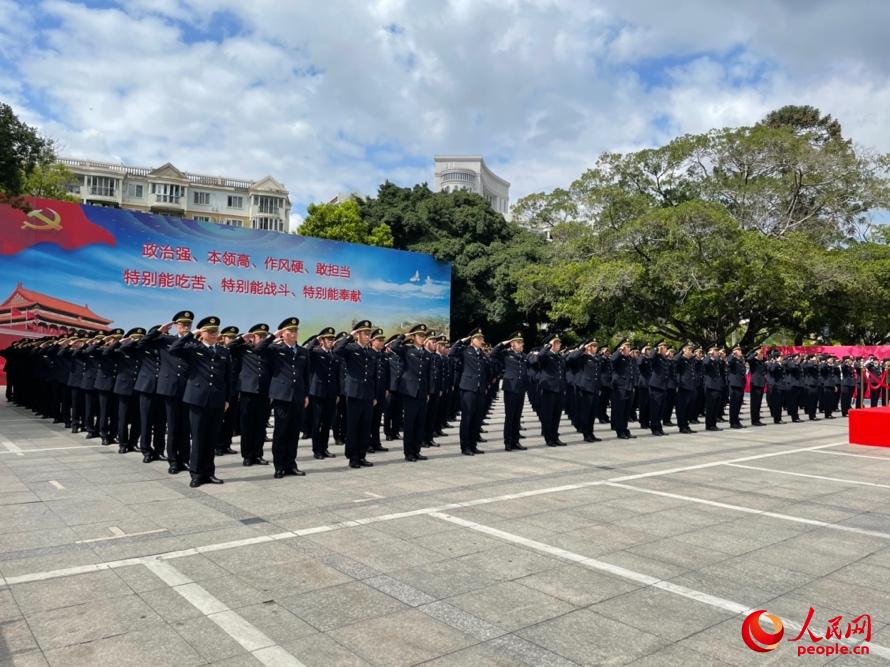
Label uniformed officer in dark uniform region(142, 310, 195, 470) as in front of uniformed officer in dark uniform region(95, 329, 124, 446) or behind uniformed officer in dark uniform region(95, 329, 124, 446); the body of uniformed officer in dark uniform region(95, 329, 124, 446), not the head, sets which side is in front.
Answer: in front

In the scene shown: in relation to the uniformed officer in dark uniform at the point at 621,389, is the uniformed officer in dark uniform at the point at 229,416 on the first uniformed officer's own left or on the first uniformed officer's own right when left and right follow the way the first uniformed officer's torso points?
on the first uniformed officer's own right

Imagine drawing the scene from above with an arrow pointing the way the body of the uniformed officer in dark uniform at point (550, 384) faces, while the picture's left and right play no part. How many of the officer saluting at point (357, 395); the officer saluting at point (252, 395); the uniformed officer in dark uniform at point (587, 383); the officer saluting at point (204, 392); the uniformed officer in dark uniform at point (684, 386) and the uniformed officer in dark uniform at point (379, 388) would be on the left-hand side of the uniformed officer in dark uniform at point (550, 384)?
2

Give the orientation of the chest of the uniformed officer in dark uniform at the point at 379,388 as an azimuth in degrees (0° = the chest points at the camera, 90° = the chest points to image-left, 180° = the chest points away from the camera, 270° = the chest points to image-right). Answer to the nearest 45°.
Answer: approximately 315°

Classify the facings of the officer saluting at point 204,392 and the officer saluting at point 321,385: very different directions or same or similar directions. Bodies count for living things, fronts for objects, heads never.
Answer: same or similar directions

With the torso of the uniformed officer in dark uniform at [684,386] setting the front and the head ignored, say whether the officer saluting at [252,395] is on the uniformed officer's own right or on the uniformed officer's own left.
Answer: on the uniformed officer's own right

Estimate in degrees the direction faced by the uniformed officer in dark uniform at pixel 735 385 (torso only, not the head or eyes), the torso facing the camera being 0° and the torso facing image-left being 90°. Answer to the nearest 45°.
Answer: approximately 315°

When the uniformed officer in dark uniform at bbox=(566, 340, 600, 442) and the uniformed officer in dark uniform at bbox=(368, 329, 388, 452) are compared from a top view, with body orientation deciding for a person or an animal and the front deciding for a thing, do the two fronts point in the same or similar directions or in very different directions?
same or similar directions

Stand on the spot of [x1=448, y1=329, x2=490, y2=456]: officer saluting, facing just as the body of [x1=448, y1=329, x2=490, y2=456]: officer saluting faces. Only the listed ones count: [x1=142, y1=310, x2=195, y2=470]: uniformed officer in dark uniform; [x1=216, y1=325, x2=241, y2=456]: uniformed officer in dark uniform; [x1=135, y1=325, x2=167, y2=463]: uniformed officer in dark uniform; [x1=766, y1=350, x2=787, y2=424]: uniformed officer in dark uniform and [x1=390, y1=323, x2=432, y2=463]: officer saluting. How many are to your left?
1

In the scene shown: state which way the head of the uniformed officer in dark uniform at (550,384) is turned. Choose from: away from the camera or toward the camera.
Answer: toward the camera

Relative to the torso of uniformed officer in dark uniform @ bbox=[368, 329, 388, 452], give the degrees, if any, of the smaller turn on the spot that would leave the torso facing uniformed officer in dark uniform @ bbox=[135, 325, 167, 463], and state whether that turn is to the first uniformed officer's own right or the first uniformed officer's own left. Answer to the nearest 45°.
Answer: approximately 90° to the first uniformed officer's own right

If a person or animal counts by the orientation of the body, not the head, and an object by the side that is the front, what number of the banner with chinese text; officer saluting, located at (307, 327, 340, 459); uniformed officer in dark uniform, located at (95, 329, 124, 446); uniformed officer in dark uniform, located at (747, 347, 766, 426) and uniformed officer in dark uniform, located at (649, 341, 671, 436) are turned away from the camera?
0

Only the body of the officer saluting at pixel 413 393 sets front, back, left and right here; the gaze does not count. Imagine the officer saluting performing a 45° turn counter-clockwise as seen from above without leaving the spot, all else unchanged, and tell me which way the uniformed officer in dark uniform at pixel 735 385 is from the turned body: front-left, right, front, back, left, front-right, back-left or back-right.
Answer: front-left

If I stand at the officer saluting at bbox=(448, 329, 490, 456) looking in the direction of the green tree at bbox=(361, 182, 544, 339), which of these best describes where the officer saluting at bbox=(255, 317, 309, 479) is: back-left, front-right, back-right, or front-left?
back-left

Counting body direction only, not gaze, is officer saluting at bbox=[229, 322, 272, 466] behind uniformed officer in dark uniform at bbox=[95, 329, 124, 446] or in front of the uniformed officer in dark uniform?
in front

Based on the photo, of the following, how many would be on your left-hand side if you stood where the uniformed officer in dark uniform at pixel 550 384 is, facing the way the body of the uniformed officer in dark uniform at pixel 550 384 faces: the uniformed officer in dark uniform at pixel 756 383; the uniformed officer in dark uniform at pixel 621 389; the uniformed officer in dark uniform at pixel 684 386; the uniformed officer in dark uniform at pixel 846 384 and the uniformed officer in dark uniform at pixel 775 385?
5

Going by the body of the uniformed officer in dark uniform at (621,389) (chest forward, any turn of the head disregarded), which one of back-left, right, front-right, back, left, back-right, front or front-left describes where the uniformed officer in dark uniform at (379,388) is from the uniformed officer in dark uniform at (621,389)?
right
